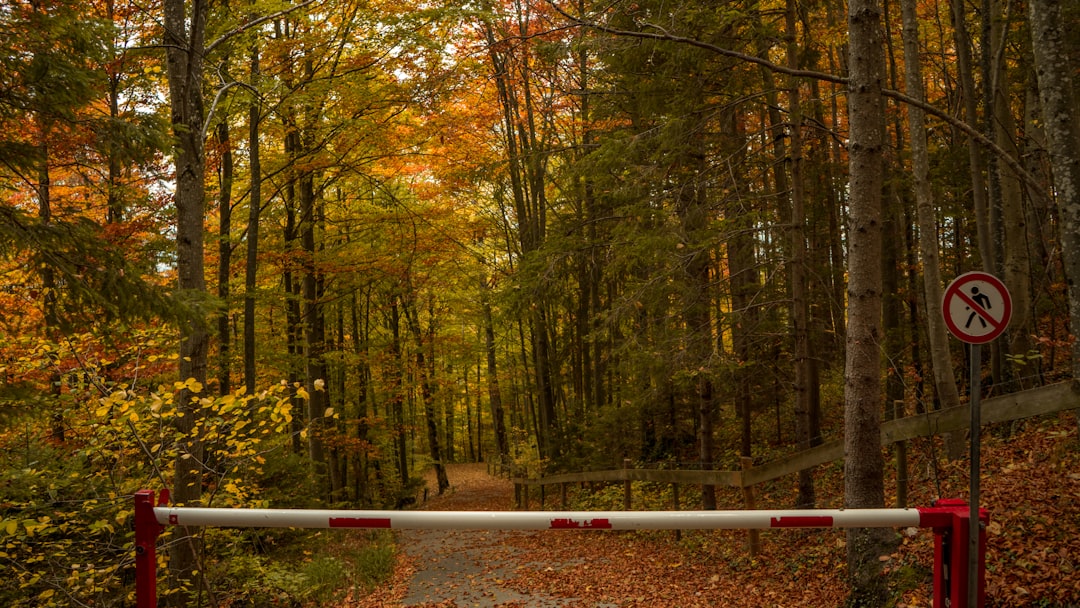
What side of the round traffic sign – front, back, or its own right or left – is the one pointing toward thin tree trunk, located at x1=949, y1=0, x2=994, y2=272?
back

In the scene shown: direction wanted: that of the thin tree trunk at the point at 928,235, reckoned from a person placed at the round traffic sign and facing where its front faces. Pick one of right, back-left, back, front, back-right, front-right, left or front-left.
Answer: back

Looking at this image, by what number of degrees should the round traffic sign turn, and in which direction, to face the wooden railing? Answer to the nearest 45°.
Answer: approximately 180°

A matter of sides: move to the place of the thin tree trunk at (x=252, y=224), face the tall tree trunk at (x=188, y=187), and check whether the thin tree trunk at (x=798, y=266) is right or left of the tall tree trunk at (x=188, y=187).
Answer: left

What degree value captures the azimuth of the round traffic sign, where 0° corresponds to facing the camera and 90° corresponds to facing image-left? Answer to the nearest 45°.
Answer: approximately 0°
